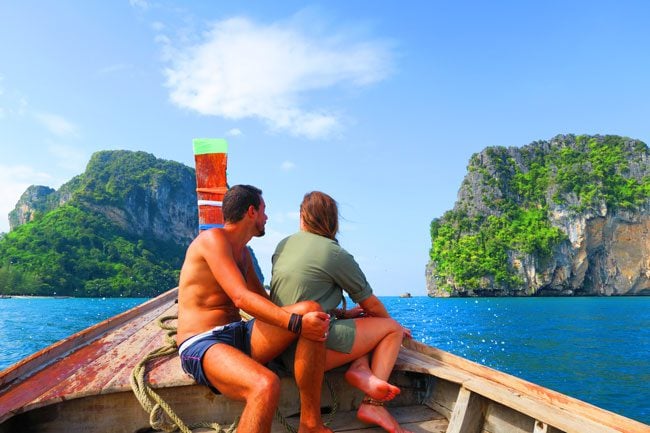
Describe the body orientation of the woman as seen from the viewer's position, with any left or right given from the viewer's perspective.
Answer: facing away from the viewer and to the right of the viewer

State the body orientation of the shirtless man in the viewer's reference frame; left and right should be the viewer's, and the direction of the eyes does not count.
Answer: facing to the right of the viewer

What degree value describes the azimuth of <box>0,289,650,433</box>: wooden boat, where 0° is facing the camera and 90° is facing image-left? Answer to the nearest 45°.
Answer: approximately 180°

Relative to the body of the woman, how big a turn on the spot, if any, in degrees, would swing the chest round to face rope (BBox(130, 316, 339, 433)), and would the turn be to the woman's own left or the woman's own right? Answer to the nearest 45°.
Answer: approximately 135° to the woman's own left
